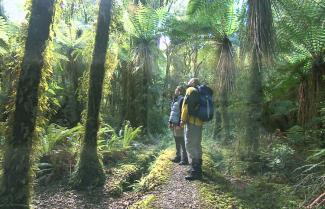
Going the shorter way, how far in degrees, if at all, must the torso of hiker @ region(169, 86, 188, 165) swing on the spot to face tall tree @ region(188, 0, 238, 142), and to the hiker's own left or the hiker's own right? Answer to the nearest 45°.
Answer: approximately 90° to the hiker's own right

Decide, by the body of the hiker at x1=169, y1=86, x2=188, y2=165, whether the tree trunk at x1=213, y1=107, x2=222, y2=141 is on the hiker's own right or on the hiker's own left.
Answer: on the hiker's own right

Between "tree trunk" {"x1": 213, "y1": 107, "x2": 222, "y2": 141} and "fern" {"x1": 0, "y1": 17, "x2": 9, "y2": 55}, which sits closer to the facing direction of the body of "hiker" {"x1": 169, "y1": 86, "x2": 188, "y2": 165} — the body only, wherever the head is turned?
the fern

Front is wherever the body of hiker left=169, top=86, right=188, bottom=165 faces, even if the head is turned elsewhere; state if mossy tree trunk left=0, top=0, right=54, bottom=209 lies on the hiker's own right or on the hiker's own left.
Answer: on the hiker's own left

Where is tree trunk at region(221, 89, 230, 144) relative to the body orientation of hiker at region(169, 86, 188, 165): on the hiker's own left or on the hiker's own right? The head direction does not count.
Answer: on the hiker's own right

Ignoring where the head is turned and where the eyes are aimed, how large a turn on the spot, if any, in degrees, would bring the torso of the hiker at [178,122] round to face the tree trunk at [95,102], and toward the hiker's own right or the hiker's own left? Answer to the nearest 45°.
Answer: approximately 45° to the hiker's own left

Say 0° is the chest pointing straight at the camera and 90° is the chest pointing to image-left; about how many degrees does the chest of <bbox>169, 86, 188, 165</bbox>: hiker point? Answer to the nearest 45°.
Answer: approximately 90°
